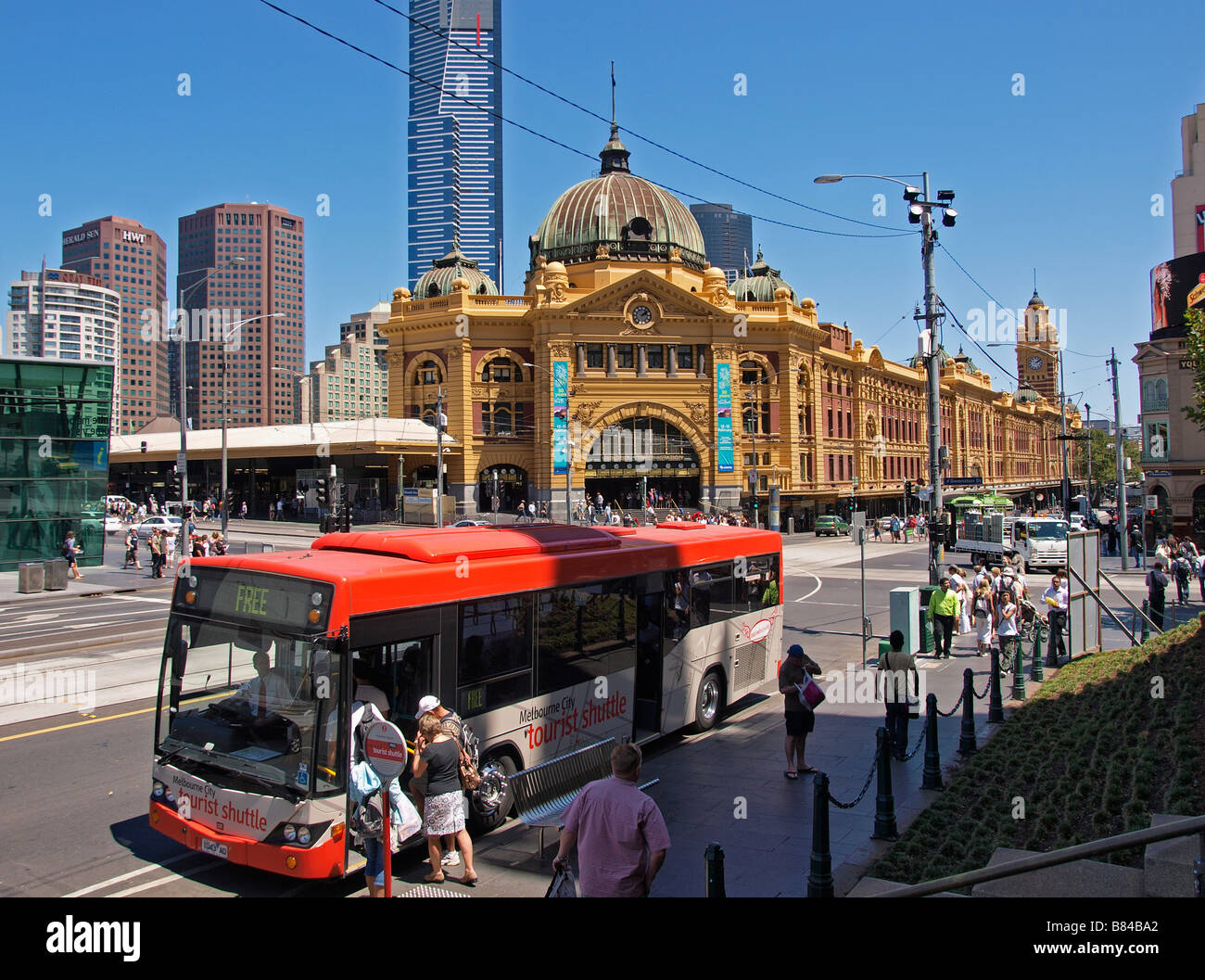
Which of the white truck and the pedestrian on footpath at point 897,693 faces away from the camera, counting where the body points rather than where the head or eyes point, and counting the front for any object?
the pedestrian on footpath

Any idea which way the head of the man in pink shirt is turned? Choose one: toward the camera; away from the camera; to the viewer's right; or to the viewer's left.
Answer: away from the camera

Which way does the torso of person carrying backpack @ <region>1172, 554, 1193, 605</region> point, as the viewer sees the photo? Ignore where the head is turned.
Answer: away from the camera

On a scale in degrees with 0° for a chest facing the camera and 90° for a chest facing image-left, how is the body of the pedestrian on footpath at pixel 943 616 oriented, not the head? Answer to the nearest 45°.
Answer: approximately 0°

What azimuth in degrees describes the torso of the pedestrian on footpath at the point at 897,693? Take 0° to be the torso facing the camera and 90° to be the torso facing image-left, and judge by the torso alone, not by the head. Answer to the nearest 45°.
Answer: approximately 180°

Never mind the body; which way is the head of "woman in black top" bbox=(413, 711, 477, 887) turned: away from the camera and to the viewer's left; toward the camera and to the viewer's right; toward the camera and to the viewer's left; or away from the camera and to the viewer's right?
away from the camera and to the viewer's left

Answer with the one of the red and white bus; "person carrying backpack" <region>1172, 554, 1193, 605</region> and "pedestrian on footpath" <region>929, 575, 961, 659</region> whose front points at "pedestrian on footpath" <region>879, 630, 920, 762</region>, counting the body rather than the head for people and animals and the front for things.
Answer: "pedestrian on footpath" <region>929, 575, 961, 659</region>

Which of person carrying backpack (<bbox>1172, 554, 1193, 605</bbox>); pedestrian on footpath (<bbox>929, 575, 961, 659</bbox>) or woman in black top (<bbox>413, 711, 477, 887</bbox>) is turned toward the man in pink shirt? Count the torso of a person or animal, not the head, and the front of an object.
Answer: the pedestrian on footpath

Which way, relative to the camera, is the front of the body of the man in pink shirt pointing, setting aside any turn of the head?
away from the camera
